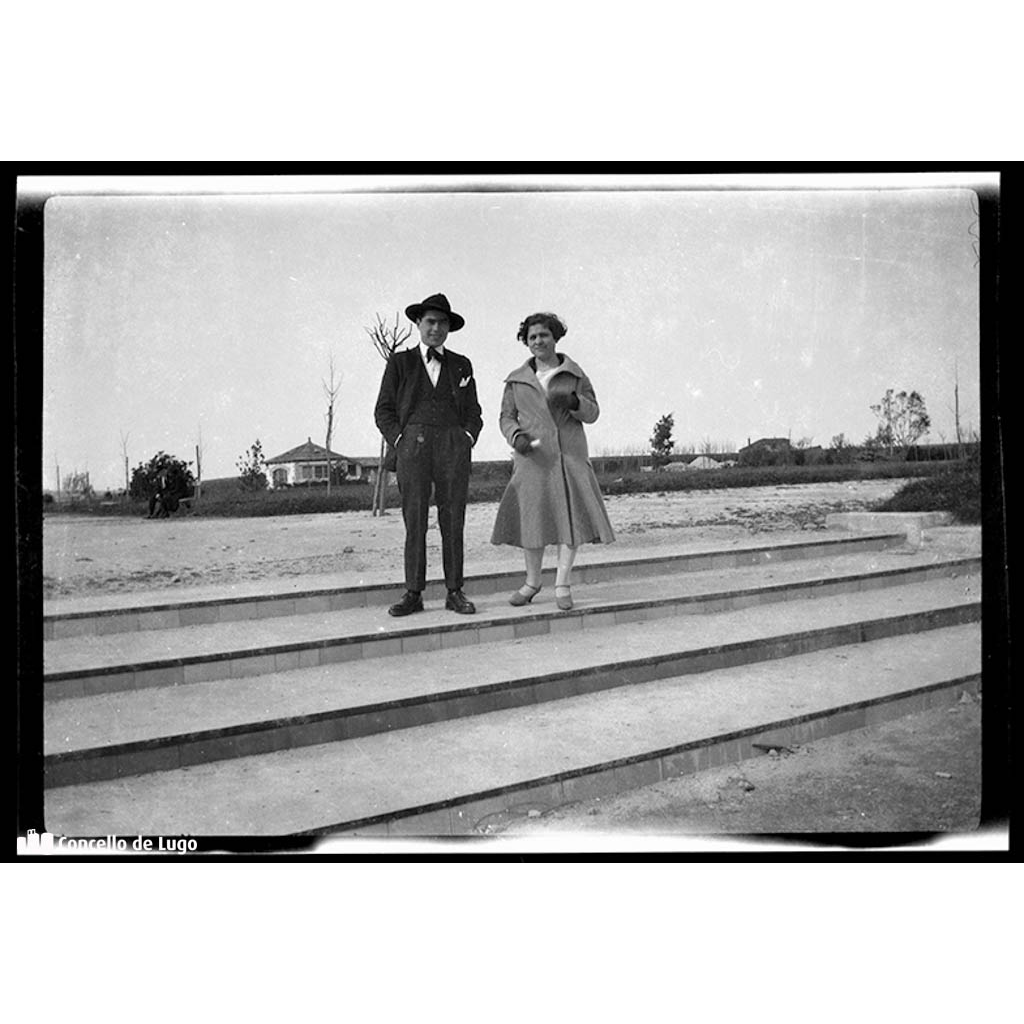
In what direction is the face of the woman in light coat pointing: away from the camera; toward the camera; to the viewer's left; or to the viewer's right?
toward the camera

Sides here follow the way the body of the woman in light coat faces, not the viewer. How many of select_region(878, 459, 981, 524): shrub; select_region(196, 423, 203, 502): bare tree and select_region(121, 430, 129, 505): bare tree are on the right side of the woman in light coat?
2

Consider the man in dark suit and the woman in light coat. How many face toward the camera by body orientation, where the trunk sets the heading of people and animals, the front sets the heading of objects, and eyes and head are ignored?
2

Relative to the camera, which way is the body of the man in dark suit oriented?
toward the camera

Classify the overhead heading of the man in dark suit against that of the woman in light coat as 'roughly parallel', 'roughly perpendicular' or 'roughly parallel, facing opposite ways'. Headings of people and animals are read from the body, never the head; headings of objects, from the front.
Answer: roughly parallel

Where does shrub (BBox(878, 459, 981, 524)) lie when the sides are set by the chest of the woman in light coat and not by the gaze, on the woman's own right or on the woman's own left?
on the woman's own left

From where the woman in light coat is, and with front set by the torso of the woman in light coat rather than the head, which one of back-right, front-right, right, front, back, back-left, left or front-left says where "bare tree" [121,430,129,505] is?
right
